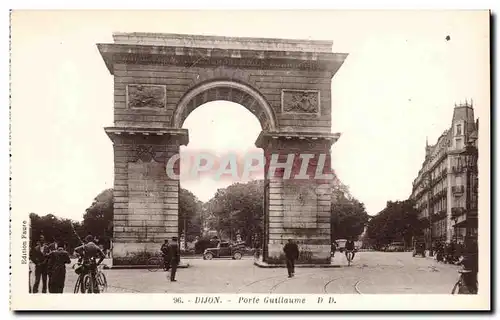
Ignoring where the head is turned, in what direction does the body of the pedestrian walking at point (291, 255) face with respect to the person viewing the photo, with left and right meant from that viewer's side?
facing away from the viewer

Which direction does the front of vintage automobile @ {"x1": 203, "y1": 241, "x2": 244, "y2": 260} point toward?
to the viewer's left

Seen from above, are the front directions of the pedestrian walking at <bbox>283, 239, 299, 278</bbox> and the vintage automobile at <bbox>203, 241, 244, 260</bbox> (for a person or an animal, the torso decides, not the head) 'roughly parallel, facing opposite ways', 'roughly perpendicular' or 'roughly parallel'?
roughly perpendicular

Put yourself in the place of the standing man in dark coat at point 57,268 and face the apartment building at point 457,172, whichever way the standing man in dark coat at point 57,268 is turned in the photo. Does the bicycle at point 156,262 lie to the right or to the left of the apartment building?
left

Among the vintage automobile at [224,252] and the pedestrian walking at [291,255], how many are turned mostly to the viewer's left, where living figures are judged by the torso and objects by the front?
1

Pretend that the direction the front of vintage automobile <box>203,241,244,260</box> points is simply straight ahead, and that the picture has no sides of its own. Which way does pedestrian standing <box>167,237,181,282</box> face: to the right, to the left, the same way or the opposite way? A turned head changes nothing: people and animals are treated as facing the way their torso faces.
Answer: to the right
